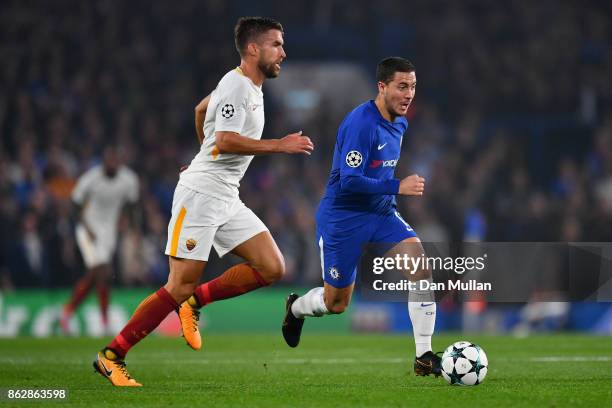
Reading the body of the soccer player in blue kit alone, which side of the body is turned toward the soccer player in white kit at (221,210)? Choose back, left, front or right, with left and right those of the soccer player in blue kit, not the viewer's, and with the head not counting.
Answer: right

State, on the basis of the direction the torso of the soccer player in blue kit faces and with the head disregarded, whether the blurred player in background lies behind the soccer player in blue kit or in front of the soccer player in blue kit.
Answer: behind

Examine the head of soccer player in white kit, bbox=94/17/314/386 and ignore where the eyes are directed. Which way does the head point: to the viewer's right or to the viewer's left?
to the viewer's right

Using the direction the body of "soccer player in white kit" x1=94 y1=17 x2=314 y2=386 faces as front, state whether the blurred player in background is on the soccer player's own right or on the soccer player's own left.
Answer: on the soccer player's own left

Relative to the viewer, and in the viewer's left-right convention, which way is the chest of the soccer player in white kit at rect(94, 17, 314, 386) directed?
facing to the right of the viewer

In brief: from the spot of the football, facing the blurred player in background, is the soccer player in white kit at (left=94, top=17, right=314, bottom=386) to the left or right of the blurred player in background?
left

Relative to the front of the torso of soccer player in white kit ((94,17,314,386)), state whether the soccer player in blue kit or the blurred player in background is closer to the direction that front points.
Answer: the soccer player in blue kit
